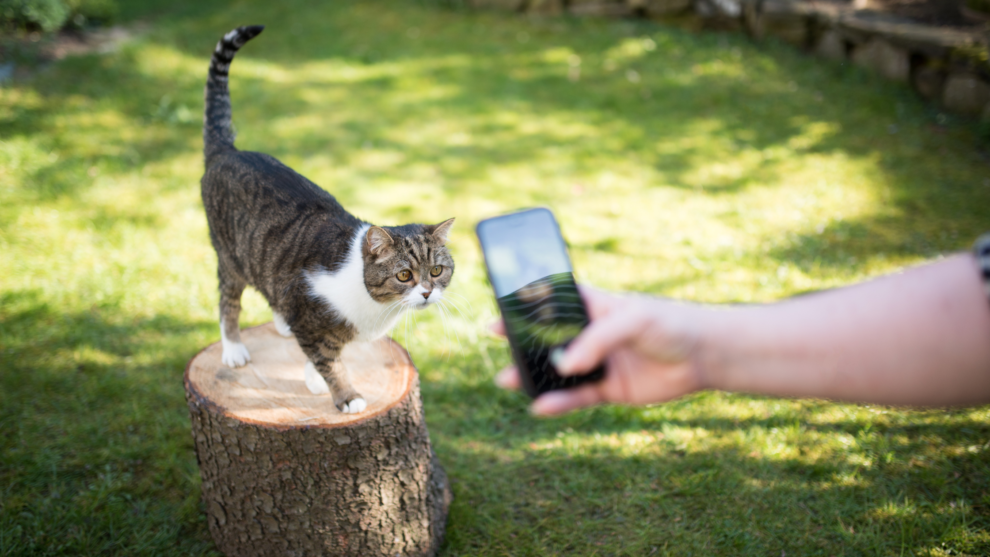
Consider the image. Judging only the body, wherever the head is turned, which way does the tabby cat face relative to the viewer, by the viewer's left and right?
facing the viewer and to the right of the viewer
